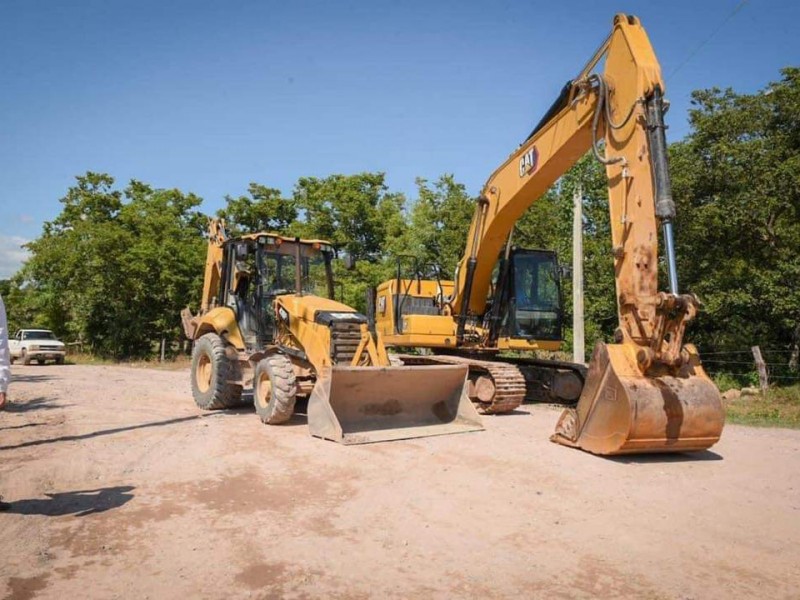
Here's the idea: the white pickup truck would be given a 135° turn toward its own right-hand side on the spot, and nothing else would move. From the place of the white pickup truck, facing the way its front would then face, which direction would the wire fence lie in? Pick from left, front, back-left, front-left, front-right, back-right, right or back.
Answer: back-left

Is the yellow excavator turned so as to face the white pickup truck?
no

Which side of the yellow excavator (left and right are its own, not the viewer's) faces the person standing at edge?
right

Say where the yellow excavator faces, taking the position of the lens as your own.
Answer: facing the viewer and to the right of the viewer

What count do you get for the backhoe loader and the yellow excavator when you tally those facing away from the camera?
0

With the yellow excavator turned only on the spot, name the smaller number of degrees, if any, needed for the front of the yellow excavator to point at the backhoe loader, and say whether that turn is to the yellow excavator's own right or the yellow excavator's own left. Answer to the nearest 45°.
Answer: approximately 135° to the yellow excavator's own right

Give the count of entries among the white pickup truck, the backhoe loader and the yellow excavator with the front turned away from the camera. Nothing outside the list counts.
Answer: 0

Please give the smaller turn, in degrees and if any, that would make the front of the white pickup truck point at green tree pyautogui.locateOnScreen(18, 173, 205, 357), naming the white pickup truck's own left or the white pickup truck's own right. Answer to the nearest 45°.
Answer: approximately 90° to the white pickup truck's own left

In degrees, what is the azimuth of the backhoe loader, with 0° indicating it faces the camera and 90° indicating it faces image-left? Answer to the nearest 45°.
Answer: approximately 315°

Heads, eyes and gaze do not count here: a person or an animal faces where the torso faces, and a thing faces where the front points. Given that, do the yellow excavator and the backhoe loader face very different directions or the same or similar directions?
same or similar directions

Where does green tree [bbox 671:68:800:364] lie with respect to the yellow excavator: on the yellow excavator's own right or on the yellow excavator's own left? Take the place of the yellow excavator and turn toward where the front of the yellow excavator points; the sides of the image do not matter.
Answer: on the yellow excavator's own left

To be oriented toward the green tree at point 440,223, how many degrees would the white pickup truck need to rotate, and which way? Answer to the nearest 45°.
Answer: approximately 45° to its left

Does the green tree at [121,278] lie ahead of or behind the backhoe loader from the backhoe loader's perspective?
behind

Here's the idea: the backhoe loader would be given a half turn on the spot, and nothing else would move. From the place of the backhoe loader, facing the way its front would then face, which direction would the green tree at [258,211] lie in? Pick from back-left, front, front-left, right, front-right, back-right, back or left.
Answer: front-right

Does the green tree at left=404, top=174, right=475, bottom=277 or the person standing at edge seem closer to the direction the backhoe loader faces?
the person standing at edge

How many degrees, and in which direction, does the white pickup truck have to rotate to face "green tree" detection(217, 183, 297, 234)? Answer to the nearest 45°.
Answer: approximately 90° to its left

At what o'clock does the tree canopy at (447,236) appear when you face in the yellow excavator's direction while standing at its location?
The tree canopy is roughly at 7 o'clock from the yellow excavator.

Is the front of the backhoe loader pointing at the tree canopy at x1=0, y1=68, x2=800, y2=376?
no

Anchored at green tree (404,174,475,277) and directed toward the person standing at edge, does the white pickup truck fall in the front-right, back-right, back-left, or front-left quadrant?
front-right
